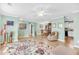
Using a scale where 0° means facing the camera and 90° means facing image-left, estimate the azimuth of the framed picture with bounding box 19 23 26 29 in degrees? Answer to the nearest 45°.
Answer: approximately 0°
